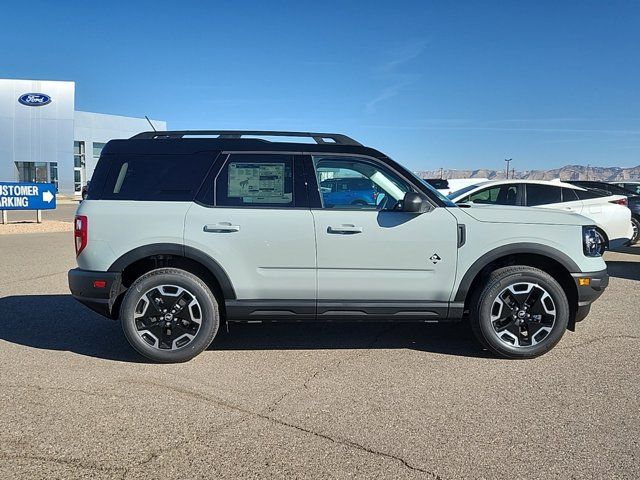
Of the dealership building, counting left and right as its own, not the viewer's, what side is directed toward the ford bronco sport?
front

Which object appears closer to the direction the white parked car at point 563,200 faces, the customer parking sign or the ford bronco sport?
the customer parking sign

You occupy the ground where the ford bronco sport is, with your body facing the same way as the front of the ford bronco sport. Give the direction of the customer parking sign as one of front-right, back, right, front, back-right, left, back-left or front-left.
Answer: back-left

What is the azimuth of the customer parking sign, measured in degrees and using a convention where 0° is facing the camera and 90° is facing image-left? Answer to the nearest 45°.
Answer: approximately 0°

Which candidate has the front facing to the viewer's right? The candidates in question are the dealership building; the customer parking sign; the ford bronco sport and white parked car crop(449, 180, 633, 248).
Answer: the ford bronco sport

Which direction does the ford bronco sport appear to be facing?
to the viewer's right

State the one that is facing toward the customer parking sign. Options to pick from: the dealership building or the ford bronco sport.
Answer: the dealership building

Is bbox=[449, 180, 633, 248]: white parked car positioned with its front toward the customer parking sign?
yes

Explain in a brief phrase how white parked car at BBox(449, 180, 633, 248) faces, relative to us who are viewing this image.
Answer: facing to the left of the viewer

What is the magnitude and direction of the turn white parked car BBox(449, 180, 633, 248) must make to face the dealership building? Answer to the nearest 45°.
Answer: approximately 45° to its right

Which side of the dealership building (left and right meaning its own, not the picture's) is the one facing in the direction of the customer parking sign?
front

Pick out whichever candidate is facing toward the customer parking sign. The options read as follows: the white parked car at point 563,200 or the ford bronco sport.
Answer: the white parked car

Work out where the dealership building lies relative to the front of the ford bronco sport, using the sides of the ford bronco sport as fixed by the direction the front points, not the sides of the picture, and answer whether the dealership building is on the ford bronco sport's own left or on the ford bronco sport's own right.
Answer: on the ford bronco sport's own left

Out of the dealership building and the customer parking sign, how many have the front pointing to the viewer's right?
0

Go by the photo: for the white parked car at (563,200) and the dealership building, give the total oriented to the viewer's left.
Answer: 1

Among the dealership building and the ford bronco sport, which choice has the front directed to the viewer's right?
the ford bronco sport

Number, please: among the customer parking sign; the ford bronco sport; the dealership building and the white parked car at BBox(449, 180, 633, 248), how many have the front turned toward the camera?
2
